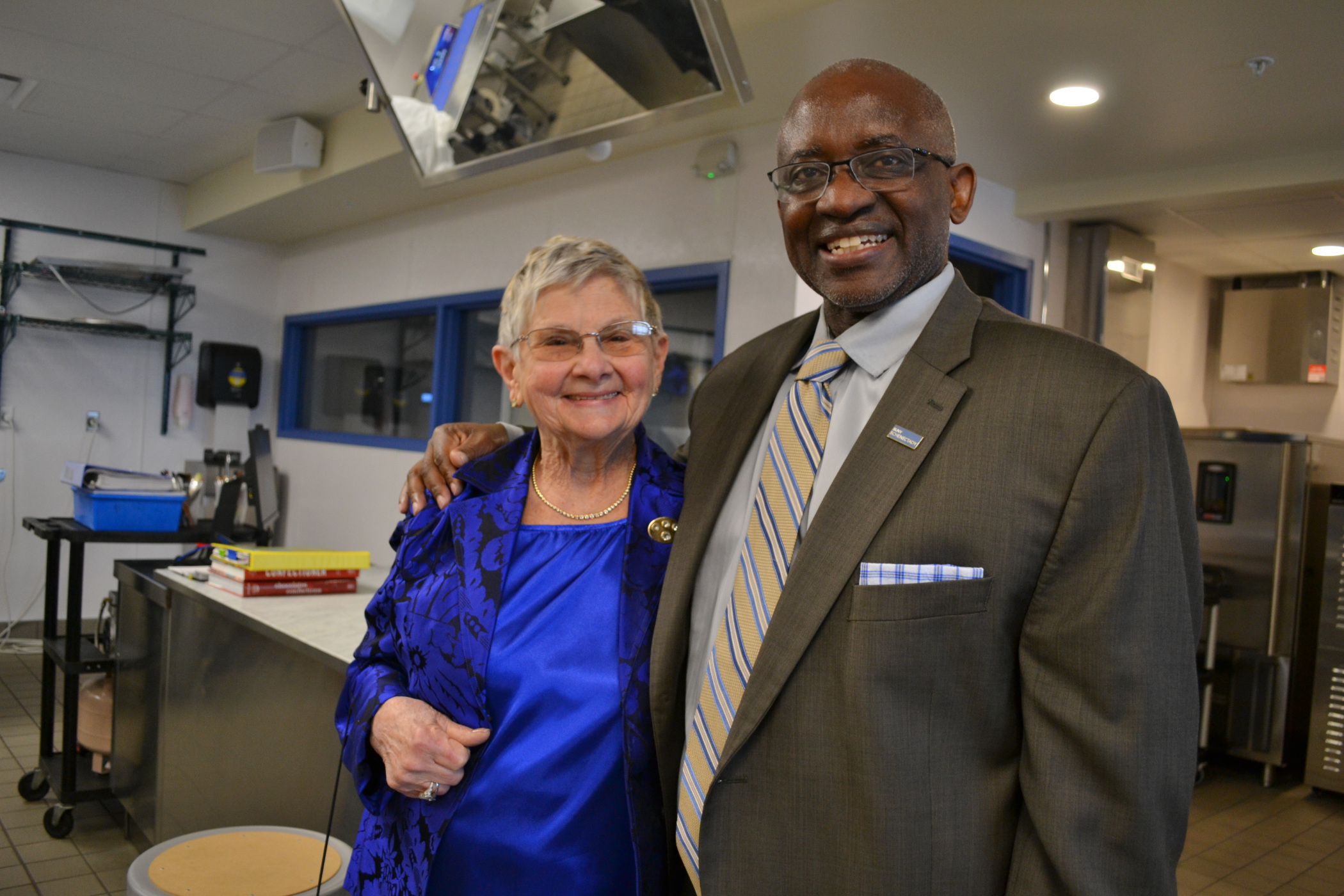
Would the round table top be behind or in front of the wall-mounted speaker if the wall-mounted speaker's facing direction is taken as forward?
in front

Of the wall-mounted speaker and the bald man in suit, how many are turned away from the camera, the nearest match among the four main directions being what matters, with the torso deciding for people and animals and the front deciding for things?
0

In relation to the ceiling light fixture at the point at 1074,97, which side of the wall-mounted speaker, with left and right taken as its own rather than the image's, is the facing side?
left

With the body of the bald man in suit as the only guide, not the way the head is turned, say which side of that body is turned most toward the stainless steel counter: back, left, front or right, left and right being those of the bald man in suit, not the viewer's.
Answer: right

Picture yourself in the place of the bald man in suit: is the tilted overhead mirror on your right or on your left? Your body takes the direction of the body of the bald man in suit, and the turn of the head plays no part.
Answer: on your right

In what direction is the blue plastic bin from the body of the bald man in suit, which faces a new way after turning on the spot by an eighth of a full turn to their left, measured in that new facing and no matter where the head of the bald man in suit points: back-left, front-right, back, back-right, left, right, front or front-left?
back-right

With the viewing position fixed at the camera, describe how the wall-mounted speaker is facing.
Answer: facing the viewer and to the left of the viewer

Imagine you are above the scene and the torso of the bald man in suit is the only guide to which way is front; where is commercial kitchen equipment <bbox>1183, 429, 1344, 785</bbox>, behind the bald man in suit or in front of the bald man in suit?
behind

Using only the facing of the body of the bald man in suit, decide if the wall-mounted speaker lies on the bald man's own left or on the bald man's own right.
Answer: on the bald man's own right

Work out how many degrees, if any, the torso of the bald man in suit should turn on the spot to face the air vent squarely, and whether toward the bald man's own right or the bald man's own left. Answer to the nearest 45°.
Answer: approximately 90° to the bald man's own right
